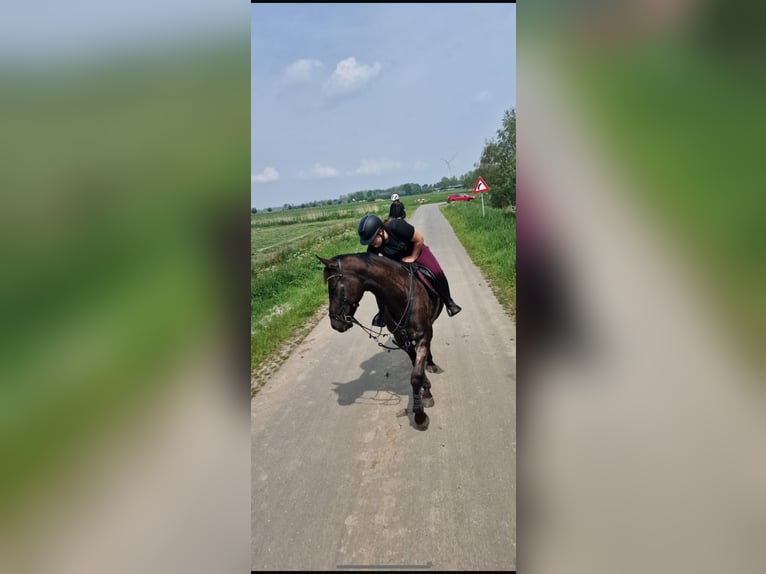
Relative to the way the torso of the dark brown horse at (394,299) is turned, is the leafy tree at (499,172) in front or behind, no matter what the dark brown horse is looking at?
behind

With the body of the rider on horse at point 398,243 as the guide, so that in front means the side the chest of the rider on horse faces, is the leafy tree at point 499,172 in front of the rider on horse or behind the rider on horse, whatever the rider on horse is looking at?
behind

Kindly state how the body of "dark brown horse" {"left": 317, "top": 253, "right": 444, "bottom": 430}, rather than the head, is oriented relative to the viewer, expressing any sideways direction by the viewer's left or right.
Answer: facing the viewer and to the left of the viewer
